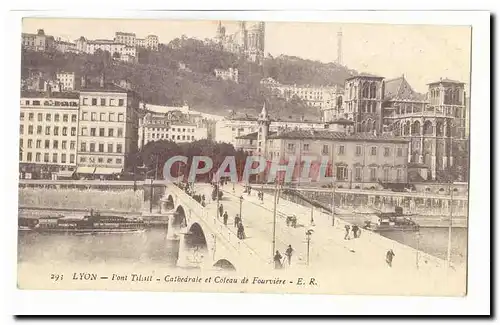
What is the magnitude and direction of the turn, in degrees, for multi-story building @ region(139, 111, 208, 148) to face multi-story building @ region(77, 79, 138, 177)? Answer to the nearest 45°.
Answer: approximately 90° to its right

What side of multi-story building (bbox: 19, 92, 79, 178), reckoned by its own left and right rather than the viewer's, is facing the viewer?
front

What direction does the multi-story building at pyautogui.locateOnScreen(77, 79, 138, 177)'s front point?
toward the camera
